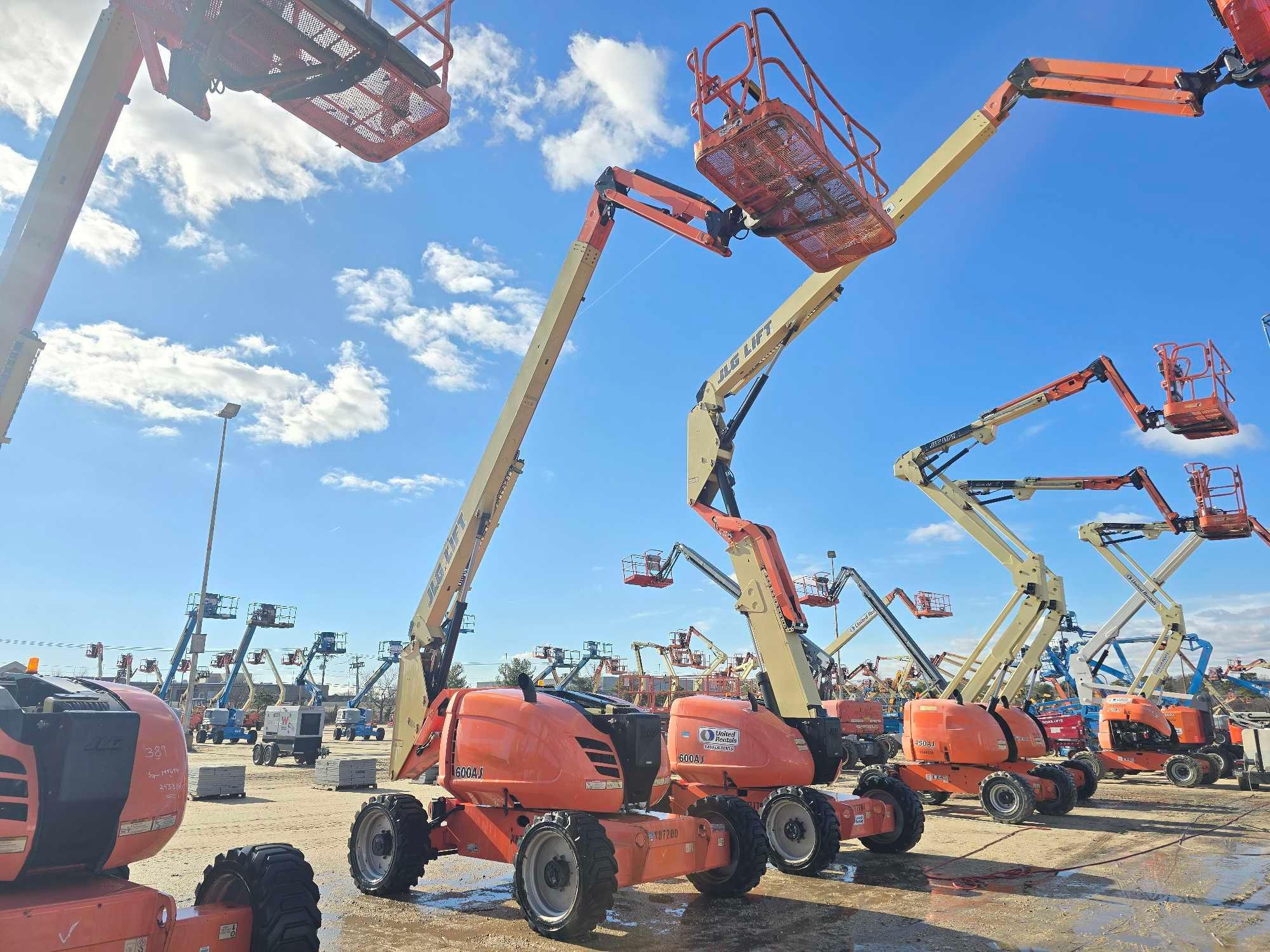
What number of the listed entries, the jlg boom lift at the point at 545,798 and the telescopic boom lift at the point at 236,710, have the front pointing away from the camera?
0

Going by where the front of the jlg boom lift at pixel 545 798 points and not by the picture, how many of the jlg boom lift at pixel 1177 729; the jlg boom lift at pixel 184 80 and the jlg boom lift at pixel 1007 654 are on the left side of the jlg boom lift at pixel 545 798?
2

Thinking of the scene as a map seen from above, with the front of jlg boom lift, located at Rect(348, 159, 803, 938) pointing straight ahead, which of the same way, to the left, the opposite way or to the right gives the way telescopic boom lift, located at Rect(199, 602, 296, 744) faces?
the same way

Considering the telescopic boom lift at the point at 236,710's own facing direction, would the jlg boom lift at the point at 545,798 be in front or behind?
in front

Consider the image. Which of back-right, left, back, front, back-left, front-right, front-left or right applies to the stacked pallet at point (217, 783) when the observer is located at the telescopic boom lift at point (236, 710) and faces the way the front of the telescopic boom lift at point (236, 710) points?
front-right

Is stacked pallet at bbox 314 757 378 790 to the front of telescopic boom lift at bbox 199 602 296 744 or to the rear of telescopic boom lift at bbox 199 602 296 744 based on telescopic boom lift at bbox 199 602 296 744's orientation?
to the front

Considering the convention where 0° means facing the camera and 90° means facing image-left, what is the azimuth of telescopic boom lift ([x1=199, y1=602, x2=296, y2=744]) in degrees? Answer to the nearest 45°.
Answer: approximately 315°

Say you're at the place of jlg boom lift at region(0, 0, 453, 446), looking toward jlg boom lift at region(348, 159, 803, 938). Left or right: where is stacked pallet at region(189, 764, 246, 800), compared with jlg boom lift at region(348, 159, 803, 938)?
left

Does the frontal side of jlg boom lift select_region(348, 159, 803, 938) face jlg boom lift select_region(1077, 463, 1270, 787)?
no
